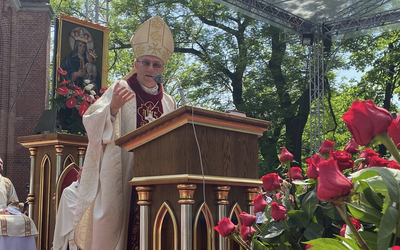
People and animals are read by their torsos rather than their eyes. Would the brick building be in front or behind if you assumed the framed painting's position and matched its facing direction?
behind

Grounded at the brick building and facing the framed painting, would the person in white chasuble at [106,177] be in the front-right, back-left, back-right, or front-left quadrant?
front-right

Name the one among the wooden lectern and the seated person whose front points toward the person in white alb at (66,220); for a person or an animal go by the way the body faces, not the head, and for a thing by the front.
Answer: the seated person

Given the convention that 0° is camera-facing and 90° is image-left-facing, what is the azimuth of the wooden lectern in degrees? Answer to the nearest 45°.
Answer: approximately 315°

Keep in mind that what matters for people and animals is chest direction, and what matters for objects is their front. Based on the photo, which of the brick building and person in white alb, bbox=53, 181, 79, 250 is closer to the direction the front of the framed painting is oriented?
the person in white alb

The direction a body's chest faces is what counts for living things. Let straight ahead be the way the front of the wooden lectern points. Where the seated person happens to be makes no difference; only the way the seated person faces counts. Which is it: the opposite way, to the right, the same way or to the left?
the same way

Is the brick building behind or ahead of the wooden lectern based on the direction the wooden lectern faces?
behind

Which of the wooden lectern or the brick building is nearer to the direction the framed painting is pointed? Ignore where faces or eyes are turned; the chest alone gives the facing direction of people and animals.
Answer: the wooden lectern

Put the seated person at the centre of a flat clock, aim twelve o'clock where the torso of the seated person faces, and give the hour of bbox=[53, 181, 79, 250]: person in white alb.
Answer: The person in white alb is roughly at 12 o'clock from the seated person.

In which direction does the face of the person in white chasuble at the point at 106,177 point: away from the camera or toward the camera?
toward the camera

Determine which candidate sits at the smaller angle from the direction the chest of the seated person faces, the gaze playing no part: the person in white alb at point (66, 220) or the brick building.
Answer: the person in white alb
